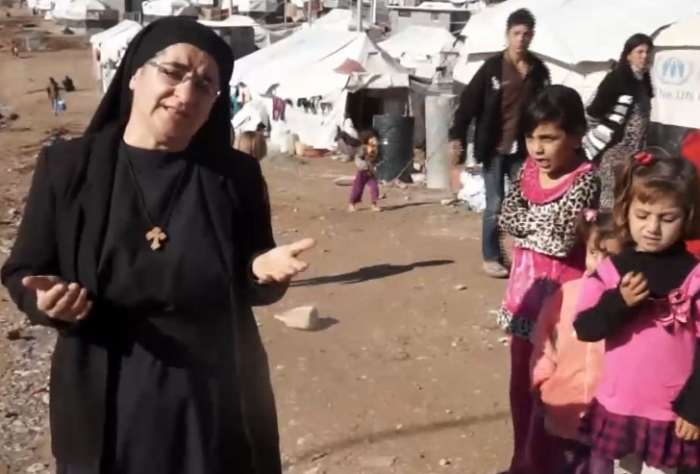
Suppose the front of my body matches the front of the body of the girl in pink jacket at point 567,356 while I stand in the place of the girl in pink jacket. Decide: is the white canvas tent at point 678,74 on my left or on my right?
on my left

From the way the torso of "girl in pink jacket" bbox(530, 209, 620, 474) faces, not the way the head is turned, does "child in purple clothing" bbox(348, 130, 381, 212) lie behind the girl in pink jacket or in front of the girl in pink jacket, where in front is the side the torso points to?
behind

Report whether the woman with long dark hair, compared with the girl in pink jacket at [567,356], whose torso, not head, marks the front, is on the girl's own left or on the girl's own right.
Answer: on the girl's own left

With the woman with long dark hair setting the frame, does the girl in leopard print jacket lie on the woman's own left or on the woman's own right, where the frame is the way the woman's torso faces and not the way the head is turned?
on the woman's own right

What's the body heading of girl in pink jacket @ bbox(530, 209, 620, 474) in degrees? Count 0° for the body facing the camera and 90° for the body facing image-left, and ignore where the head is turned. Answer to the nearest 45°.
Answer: approximately 315°

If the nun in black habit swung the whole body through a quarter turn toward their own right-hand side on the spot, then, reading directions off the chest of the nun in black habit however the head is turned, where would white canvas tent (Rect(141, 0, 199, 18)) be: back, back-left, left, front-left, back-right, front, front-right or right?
right

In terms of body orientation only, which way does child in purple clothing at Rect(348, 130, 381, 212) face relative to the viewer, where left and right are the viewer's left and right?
facing the viewer and to the right of the viewer

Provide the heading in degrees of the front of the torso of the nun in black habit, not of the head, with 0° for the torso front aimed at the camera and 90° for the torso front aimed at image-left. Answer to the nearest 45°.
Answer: approximately 0°
